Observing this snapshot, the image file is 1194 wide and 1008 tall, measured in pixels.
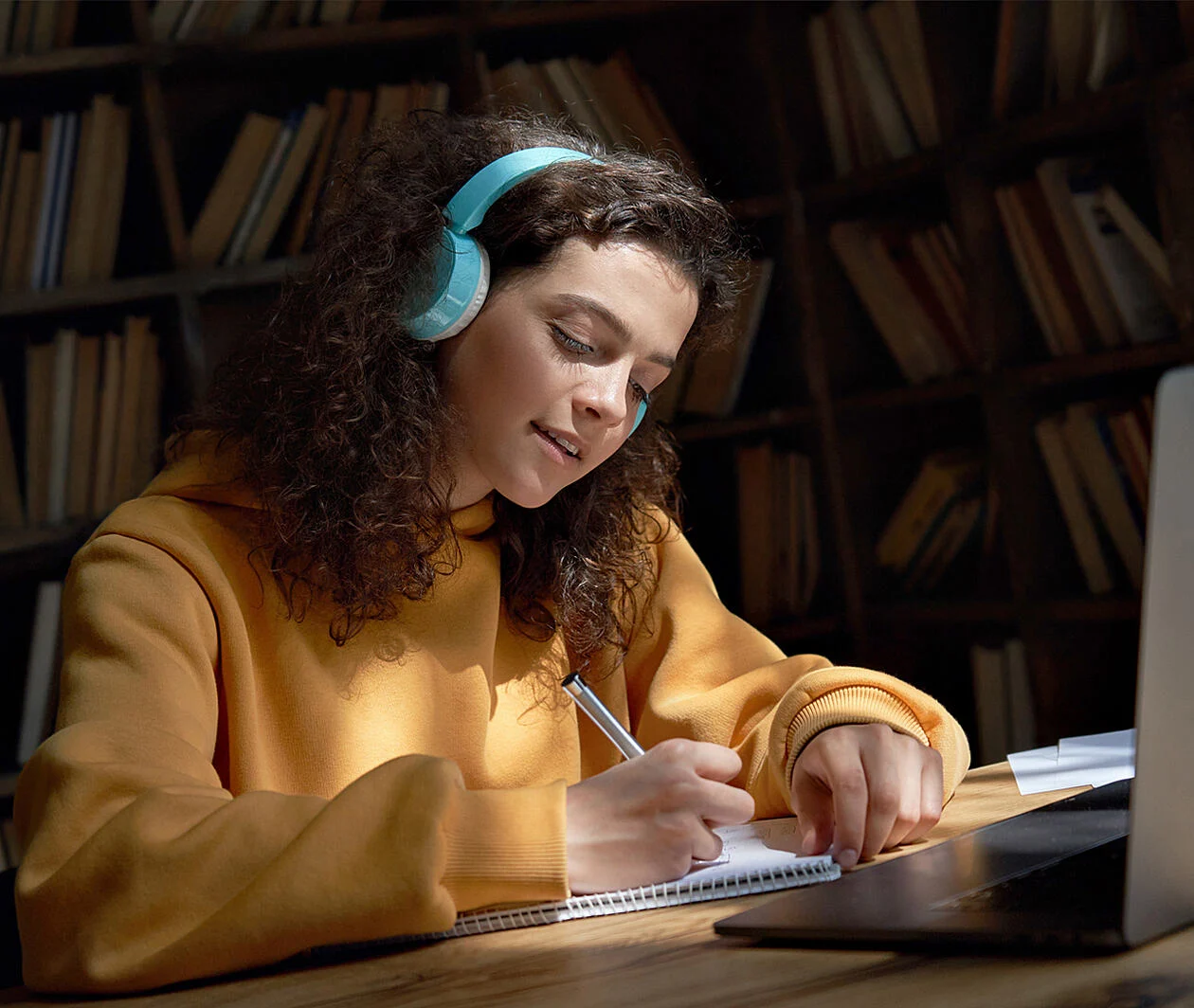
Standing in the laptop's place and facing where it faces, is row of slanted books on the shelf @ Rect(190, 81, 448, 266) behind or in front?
in front

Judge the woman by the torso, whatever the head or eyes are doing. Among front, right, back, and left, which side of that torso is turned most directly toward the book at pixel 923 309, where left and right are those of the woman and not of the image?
left

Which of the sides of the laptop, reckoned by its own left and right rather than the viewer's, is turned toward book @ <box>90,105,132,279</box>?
front

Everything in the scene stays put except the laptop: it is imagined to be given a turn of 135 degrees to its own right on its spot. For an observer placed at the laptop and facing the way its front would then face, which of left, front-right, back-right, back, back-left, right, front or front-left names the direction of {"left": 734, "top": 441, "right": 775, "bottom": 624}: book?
left

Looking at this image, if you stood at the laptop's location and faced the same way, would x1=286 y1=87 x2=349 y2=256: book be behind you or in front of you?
in front

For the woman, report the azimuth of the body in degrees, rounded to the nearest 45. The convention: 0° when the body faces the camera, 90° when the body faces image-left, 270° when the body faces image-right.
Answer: approximately 315°

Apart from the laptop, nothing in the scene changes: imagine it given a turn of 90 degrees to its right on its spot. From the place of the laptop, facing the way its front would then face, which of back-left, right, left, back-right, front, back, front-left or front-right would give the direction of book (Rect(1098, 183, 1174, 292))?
front-left

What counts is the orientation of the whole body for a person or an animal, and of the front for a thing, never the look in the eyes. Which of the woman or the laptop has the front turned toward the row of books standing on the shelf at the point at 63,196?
the laptop

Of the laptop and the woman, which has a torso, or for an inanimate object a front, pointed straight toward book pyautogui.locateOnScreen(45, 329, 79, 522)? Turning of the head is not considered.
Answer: the laptop

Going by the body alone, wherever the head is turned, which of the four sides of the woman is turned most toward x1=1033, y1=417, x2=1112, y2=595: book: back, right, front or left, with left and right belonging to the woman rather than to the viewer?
left

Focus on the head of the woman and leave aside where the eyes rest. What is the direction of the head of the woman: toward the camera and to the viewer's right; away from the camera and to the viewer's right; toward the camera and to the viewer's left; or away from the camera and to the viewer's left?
toward the camera and to the viewer's right

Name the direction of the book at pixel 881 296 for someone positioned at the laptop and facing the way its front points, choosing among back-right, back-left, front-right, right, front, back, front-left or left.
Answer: front-right

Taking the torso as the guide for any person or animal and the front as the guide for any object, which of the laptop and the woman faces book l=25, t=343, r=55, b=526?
the laptop

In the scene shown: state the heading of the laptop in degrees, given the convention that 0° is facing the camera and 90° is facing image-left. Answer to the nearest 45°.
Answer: approximately 135°

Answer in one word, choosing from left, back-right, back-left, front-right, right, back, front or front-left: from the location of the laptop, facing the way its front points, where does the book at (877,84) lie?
front-right

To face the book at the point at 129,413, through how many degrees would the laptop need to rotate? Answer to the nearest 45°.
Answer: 0° — it already faces it

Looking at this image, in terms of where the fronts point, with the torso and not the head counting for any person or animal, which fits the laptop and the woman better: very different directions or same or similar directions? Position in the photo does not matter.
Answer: very different directions
